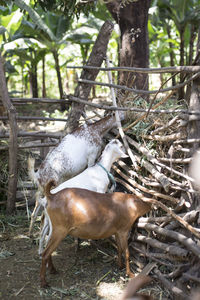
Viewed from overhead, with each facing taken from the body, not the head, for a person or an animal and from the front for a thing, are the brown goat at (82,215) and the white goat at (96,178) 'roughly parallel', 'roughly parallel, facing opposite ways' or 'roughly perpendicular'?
roughly parallel

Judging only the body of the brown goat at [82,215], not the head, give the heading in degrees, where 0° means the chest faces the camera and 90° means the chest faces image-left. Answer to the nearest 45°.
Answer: approximately 270°

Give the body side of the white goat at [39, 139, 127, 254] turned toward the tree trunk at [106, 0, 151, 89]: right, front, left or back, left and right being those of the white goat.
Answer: left

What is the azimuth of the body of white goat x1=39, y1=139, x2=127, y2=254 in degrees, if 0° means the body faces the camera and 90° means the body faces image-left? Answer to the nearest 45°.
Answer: approximately 270°

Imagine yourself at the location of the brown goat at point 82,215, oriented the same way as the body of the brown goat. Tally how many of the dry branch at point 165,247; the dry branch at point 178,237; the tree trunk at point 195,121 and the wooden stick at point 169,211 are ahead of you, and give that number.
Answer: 4

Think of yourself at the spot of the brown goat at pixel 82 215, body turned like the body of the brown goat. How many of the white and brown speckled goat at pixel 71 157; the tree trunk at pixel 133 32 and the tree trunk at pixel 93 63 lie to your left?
3

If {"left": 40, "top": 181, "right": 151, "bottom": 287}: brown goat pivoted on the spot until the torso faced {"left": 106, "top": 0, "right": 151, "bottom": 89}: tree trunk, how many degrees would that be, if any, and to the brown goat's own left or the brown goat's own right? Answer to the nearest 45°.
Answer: approximately 90° to the brown goat's own left

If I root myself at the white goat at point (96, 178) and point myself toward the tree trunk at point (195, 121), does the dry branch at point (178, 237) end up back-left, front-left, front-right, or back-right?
front-right

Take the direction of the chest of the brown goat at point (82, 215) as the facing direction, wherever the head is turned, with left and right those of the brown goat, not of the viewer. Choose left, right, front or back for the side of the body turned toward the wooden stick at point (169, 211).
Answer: front

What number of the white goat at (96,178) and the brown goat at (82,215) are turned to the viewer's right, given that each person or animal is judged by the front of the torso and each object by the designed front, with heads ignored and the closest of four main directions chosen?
2

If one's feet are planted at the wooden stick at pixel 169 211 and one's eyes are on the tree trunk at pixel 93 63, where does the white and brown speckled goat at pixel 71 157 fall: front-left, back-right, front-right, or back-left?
front-left

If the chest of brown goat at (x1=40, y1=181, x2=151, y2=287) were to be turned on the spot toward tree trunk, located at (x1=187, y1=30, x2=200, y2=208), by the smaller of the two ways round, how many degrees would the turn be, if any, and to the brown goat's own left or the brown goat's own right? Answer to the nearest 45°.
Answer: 0° — it already faces it

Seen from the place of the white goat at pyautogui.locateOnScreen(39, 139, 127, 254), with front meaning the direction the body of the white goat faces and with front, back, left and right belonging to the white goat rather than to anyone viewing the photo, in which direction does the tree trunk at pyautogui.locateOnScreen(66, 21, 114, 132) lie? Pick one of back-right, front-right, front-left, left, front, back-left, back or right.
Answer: left
